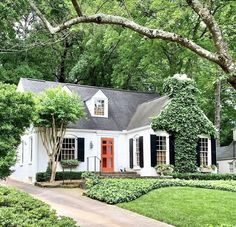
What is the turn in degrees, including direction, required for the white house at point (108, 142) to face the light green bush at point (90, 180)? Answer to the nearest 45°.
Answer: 0° — it already faces it

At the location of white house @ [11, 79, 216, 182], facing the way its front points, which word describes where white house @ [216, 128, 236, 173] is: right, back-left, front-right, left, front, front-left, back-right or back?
back-left

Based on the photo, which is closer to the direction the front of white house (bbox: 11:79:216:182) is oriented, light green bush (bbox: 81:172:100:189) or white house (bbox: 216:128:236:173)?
the light green bush

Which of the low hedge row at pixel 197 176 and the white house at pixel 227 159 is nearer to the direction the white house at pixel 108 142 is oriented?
the low hedge row

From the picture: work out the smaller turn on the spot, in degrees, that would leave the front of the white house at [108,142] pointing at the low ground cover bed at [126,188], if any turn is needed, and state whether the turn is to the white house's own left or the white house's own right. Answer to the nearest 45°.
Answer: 0° — it already faces it

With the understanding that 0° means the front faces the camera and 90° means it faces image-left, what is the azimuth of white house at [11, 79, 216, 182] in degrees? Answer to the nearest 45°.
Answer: approximately 0°

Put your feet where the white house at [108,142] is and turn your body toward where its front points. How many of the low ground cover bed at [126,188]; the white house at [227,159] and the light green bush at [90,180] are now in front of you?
2
